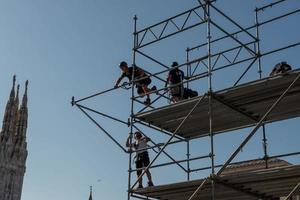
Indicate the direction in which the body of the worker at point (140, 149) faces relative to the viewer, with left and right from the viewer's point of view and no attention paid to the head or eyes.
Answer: facing the viewer and to the left of the viewer
